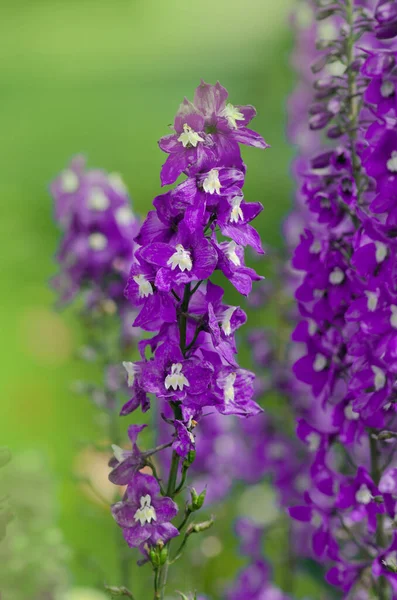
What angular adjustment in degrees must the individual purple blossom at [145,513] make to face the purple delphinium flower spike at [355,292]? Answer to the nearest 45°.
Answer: approximately 135° to its left

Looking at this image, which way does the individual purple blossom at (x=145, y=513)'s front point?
toward the camera

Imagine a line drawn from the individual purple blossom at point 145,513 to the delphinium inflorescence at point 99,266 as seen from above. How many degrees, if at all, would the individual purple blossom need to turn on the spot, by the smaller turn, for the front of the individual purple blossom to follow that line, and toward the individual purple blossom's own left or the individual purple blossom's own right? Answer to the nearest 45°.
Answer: approximately 180°
